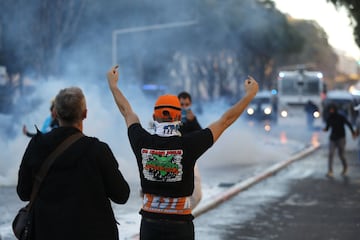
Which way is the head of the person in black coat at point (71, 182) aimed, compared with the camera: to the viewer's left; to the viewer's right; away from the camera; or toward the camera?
away from the camera

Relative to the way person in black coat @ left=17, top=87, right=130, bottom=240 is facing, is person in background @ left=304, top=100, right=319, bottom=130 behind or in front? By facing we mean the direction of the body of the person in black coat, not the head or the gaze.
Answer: in front

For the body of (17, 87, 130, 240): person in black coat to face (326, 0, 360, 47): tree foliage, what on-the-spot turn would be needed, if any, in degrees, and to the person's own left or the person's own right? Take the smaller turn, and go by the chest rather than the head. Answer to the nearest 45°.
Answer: approximately 45° to the person's own right

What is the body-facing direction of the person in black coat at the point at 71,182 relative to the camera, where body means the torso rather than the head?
away from the camera
